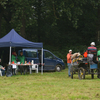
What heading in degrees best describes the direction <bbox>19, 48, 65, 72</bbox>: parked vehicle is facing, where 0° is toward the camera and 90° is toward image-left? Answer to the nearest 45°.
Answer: approximately 270°

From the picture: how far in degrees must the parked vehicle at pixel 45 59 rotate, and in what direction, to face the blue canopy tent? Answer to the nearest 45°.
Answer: approximately 135° to its right
